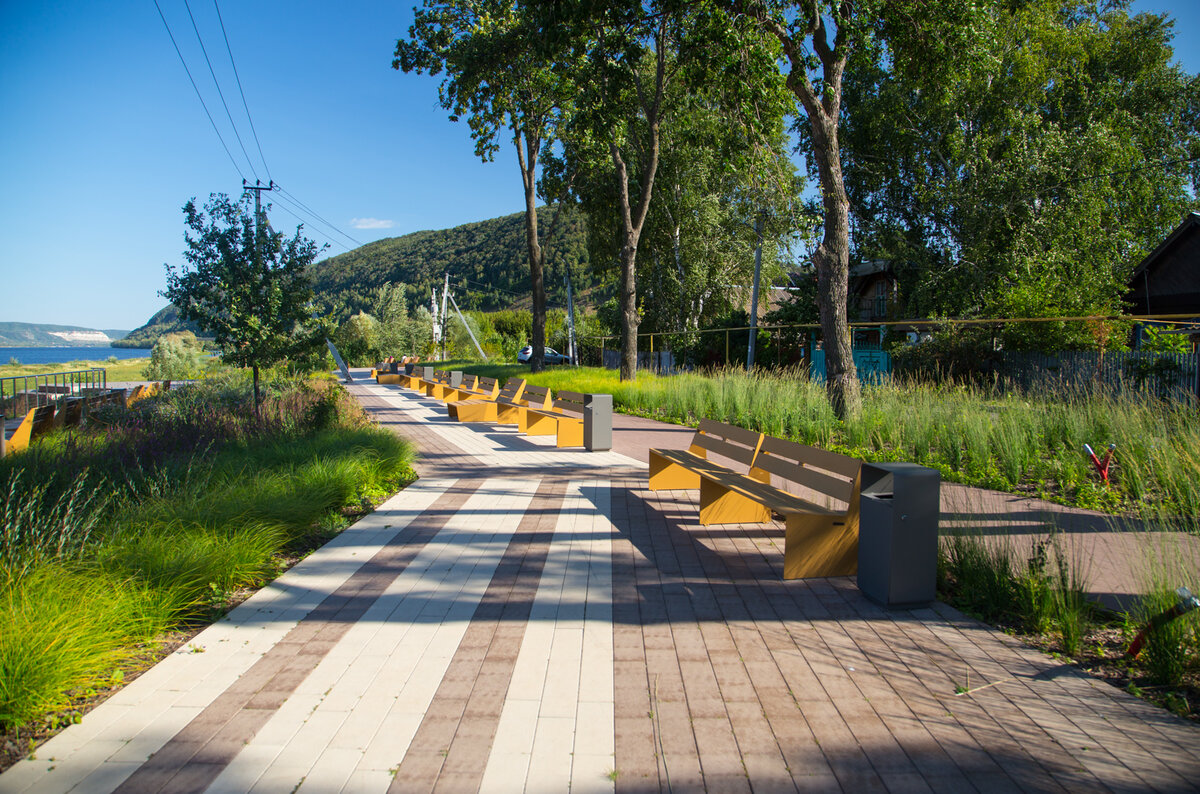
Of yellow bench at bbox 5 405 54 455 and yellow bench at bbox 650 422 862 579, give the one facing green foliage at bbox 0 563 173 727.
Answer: yellow bench at bbox 650 422 862 579

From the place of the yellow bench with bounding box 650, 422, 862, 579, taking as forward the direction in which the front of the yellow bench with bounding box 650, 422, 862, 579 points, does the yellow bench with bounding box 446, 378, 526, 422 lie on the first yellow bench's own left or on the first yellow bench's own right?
on the first yellow bench's own right

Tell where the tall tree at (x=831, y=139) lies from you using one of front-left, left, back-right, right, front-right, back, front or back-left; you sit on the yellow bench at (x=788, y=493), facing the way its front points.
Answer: back-right

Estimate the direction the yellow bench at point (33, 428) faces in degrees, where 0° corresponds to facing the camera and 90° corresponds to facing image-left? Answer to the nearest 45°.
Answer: approximately 135°

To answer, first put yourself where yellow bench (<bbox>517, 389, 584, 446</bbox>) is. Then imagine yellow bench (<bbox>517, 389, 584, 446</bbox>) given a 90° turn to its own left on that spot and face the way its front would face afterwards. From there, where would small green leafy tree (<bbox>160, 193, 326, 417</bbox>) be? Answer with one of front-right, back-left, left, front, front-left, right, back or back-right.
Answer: back-right

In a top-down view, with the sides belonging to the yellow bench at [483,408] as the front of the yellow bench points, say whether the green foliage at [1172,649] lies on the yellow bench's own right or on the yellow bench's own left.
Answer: on the yellow bench's own left

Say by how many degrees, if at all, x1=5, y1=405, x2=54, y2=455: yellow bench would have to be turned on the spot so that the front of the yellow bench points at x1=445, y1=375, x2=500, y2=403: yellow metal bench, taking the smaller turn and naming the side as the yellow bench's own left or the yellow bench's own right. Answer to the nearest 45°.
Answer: approximately 90° to the yellow bench's own right

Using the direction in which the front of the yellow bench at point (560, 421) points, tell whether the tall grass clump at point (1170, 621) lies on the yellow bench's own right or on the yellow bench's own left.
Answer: on the yellow bench's own left

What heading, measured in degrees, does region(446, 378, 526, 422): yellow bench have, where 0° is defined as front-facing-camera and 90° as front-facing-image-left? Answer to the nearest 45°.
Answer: approximately 45°

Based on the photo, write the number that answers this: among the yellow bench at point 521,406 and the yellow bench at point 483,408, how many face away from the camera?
0

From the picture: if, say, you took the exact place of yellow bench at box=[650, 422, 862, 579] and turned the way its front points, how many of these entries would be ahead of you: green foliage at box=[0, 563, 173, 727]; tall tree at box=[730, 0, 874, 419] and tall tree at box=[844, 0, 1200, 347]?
1
